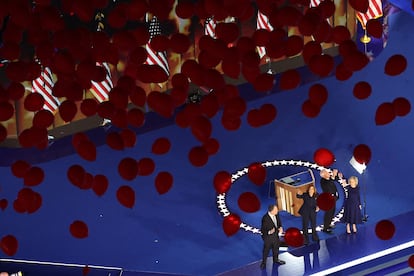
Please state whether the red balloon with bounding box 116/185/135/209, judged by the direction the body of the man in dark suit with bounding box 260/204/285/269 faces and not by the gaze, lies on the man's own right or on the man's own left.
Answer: on the man's own right

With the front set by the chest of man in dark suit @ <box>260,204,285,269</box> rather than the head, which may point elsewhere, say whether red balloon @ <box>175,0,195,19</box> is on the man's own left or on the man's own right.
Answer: on the man's own right

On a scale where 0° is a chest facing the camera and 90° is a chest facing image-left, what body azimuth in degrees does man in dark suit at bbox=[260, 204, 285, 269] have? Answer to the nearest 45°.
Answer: approximately 315°

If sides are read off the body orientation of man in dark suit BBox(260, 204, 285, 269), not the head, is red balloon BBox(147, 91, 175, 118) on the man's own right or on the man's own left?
on the man's own right

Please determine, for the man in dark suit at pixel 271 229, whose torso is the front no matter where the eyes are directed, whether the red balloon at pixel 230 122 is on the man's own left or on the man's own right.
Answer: on the man's own right
